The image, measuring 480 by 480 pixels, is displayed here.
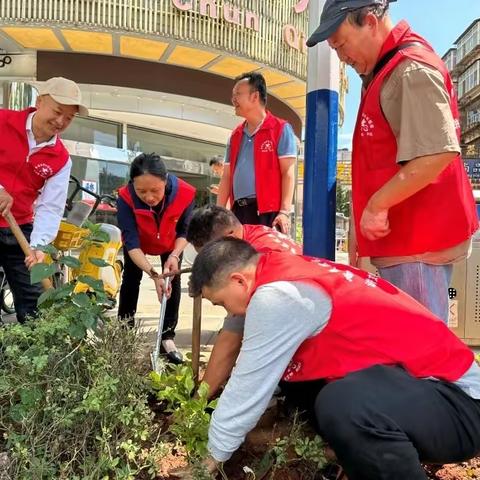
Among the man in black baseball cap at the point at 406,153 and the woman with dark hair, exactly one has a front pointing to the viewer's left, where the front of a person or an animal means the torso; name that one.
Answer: the man in black baseball cap

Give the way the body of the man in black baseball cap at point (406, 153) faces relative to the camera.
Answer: to the viewer's left

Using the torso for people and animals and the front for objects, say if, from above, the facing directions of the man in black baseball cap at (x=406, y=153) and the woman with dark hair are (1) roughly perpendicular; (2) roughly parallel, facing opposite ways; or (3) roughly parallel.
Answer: roughly perpendicular

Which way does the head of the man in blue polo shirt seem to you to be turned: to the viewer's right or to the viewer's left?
to the viewer's left

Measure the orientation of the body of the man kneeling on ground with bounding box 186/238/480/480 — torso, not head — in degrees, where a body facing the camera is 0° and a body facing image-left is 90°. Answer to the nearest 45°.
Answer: approximately 90°

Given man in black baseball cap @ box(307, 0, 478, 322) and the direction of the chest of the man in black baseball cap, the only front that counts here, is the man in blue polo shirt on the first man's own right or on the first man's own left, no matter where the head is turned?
on the first man's own right

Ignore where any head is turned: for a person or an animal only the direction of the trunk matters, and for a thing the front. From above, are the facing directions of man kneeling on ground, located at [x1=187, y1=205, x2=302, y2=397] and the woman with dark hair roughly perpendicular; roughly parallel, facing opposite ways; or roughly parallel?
roughly perpendicular

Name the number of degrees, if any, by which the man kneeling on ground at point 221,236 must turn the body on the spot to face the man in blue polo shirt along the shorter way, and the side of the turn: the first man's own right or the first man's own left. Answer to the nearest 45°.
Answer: approximately 90° to the first man's own right

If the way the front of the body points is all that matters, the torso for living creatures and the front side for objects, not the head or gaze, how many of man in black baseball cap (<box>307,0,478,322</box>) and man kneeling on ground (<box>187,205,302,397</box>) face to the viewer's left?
2
